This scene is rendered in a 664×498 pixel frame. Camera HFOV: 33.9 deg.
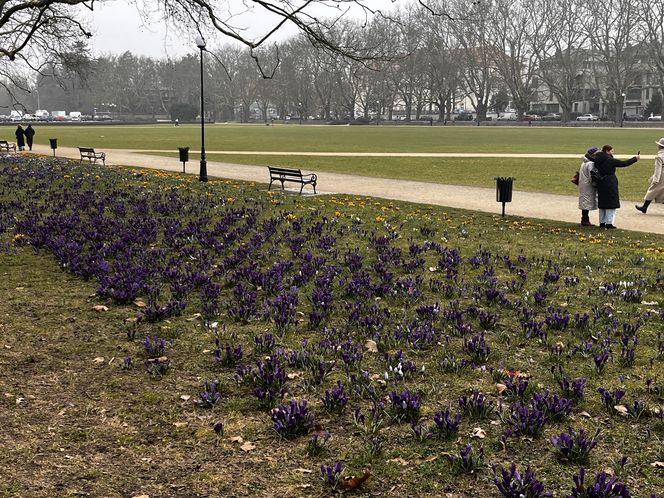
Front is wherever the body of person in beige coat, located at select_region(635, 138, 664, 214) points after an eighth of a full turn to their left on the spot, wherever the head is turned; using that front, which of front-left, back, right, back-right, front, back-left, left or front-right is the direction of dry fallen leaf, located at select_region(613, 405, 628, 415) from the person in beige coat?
front-left

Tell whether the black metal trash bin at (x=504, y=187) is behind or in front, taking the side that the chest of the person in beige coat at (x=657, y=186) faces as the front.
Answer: in front

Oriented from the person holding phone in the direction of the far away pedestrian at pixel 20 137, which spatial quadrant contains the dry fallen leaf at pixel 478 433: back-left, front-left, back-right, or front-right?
back-left

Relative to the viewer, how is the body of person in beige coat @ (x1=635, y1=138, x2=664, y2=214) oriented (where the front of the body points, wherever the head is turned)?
to the viewer's left

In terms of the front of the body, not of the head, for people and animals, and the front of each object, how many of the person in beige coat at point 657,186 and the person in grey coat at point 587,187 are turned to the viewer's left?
1

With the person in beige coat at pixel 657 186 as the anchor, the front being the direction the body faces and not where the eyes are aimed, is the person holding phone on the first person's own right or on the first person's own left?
on the first person's own left

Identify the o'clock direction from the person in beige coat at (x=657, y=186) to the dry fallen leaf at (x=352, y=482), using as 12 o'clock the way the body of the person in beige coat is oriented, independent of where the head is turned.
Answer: The dry fallen leaf is roughly at 9 o'clock from the person in beige coat.

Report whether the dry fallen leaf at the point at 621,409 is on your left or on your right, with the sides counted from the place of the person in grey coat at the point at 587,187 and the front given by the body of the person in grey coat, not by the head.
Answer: on your right

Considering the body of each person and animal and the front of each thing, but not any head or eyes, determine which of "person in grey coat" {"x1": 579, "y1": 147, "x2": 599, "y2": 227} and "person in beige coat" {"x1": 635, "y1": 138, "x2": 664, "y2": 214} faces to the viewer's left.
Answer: "person in beige coat" {"x1": 635, "y1": 138, "x2": 664, "y2": 214}
